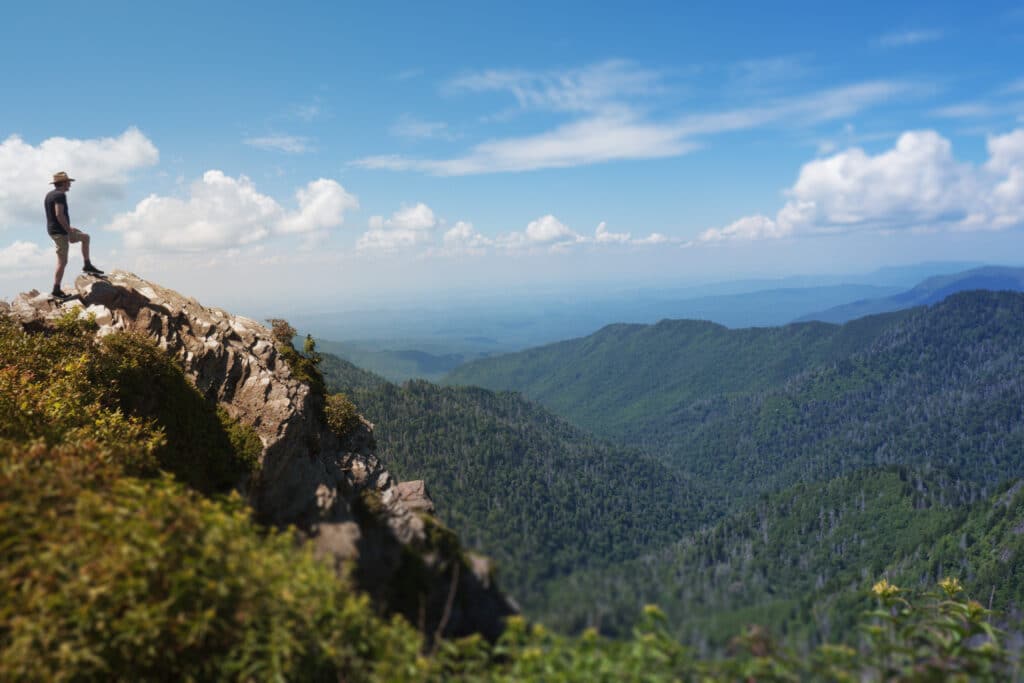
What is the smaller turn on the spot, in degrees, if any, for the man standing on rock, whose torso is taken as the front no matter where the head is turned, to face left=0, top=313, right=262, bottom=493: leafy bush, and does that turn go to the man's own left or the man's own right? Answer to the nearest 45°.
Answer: approximately 90° to the man's own right

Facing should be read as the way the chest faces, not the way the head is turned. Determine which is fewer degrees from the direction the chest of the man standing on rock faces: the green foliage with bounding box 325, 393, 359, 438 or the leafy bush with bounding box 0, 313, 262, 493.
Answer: the green foliage

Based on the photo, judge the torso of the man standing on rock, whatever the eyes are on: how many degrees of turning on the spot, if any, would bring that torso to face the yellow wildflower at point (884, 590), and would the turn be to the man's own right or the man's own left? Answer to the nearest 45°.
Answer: approximately 45° to the man's own right

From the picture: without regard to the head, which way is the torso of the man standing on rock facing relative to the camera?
to the viewer's right

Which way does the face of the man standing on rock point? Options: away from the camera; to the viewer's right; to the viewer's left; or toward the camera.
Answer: to the viewer's right

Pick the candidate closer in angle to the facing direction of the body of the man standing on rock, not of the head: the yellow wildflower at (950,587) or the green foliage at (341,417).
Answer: the green foliage
